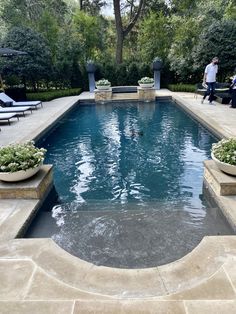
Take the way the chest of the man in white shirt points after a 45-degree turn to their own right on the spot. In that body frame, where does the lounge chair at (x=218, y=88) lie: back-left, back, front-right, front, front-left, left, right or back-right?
back
